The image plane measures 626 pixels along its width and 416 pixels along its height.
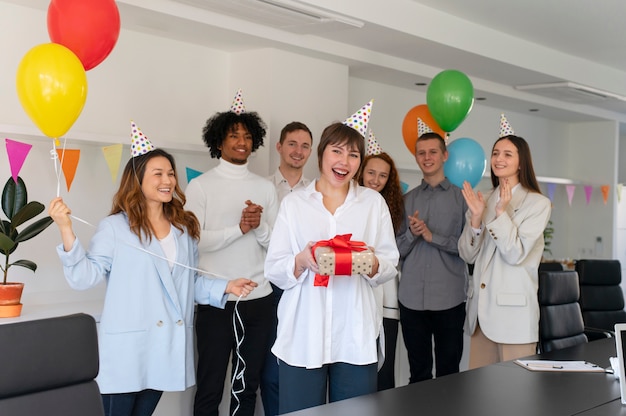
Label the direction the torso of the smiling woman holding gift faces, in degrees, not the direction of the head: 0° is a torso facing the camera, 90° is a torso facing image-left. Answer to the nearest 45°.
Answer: approximately 0°

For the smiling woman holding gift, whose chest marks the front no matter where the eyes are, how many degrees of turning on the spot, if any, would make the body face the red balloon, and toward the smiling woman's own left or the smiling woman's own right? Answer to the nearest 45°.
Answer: approximately 90° to the smiling woman's own right

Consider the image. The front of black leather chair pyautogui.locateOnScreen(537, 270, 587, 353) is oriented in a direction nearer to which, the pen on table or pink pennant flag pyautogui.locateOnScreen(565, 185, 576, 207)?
the pen on table

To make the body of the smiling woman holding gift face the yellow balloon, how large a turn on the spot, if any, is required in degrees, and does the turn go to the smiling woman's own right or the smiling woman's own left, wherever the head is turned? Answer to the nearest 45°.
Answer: approximately 90° to the smiling woman's own right

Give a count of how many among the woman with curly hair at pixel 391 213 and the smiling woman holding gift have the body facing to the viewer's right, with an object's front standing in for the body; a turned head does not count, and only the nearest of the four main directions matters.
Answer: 0

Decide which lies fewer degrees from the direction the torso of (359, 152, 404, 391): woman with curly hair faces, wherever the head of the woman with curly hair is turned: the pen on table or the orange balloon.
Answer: the pen on table
